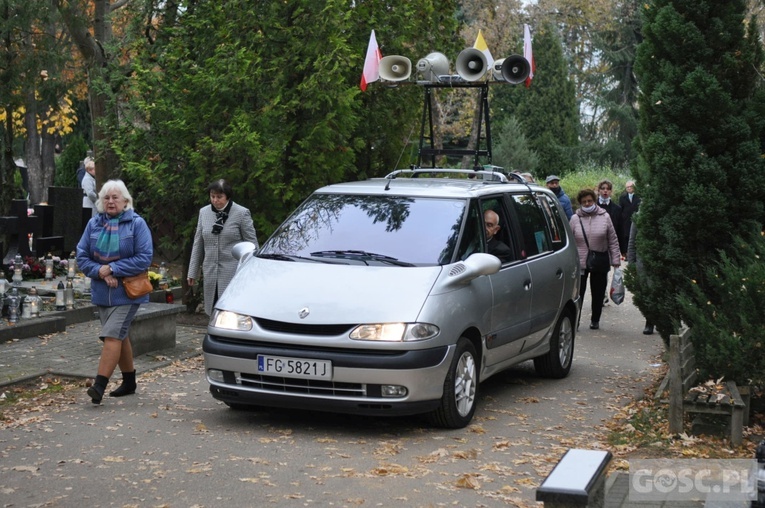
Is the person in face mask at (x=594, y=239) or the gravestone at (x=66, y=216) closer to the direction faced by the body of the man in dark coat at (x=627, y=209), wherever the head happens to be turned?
the person in face mask

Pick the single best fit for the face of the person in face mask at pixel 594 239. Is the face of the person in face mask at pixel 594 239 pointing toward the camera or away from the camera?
toward the camera

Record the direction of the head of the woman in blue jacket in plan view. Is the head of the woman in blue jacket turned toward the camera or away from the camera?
toward the camera

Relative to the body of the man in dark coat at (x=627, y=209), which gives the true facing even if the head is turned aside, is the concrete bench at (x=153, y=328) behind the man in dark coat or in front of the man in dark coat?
in front

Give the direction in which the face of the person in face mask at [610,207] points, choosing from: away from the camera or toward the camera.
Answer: toward the camera

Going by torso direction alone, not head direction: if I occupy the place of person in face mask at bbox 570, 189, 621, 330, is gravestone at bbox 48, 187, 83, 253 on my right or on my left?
on my right

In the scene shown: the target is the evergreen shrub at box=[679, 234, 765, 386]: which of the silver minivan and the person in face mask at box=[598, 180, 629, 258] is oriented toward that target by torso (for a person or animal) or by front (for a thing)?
the person in face mask

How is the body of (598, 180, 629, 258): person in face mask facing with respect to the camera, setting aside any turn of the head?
toward the camera

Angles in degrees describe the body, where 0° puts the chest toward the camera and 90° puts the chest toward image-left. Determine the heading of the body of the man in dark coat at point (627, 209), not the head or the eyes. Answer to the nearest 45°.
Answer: approximately 0°

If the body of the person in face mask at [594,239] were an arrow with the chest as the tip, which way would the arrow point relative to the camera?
toward the camera

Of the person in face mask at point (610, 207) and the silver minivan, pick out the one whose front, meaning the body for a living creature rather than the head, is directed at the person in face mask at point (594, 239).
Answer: the person in face mask at point (610, 207)

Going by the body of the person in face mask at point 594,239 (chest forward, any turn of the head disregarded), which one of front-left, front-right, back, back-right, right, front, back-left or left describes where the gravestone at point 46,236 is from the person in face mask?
right

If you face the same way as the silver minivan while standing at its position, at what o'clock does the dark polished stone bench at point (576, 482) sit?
The dark polished stone bench is roughly at 10 o'clock from the silver minivan.

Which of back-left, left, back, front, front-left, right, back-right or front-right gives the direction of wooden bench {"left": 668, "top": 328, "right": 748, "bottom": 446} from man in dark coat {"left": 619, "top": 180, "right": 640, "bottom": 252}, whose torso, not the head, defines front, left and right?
front

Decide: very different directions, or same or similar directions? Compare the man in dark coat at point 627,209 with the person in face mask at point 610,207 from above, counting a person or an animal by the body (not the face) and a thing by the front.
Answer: same or similar directions

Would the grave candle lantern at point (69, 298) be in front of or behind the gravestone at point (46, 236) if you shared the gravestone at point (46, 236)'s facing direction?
in front

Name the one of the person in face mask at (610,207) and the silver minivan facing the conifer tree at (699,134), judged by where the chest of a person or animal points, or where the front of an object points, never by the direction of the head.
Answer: the person in face mask

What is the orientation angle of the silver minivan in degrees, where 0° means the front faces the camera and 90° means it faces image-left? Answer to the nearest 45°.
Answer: approximately 45°

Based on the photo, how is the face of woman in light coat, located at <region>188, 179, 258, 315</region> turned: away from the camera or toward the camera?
toward the camera
